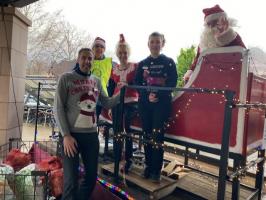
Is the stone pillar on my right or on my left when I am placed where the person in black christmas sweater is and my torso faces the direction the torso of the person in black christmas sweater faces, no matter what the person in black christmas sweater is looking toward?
on my right

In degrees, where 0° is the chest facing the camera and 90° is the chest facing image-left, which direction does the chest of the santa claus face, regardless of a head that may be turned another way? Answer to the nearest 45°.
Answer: approximately 45°

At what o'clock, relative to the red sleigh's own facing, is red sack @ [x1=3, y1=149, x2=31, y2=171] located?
The red sack is roughly at 11 o'clock from the red sleigh.

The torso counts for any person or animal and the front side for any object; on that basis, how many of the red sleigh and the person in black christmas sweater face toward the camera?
1

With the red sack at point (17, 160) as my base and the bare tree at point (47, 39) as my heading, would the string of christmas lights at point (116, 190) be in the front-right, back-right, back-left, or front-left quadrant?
back-right

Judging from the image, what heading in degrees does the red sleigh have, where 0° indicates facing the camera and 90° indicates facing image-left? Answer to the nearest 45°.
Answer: approximately 135°

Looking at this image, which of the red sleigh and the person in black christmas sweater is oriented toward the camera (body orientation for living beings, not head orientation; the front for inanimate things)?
the person in black christmas sweater

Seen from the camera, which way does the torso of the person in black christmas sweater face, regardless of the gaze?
toward the camera

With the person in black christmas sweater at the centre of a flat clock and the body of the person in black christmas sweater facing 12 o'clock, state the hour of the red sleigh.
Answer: The red sleigh is roughly at 8 o'clock from the person in black christmas sweater.

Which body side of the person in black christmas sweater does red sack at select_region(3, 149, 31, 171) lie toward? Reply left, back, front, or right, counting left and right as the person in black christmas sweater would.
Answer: right

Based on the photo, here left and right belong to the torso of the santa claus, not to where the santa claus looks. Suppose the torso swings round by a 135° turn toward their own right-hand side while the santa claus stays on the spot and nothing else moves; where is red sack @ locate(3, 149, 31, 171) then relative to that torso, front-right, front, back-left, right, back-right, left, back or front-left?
left

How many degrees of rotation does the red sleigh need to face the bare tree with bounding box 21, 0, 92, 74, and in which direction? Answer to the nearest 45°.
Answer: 0° — it already faces it

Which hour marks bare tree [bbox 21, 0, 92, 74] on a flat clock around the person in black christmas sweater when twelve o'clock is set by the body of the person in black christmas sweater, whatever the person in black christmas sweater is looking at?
The bare tree is roughly at 5 o'clock from the person in black christmas sweater.
